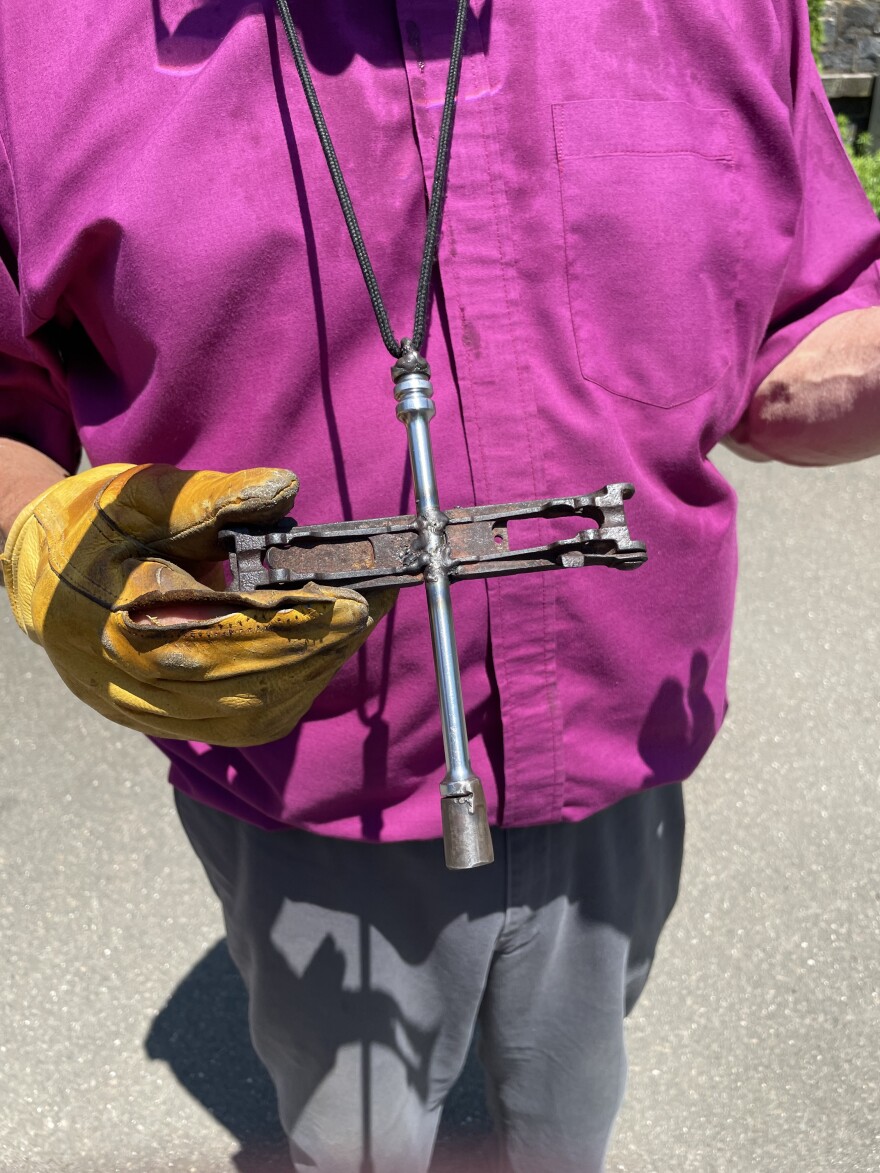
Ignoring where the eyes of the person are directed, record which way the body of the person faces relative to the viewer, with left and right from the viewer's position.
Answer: facing the viewer
